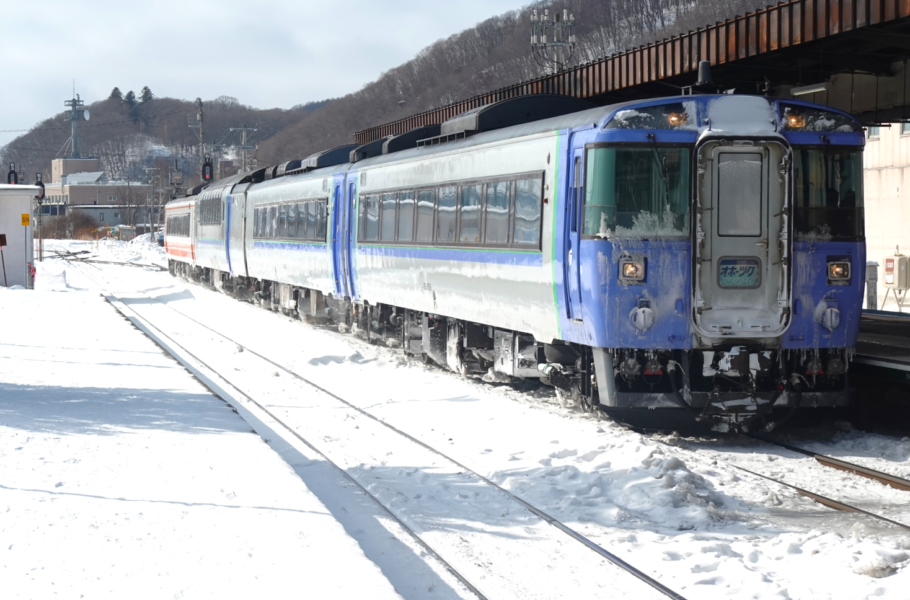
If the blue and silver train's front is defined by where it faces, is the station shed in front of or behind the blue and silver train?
behind

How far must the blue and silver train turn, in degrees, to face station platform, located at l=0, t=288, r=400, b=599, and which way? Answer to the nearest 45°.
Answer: approximately 90° to its right

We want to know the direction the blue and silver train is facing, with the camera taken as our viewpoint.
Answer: facing the viewer and to the right of the viewer

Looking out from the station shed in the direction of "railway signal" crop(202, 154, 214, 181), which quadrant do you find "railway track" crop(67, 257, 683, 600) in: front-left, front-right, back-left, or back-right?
back-right

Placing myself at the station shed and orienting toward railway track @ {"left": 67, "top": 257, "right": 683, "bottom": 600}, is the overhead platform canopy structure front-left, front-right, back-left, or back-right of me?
front-left

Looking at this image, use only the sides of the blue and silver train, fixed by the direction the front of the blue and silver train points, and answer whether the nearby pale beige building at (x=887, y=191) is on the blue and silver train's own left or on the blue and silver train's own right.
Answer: on the blue and silver train's own left
